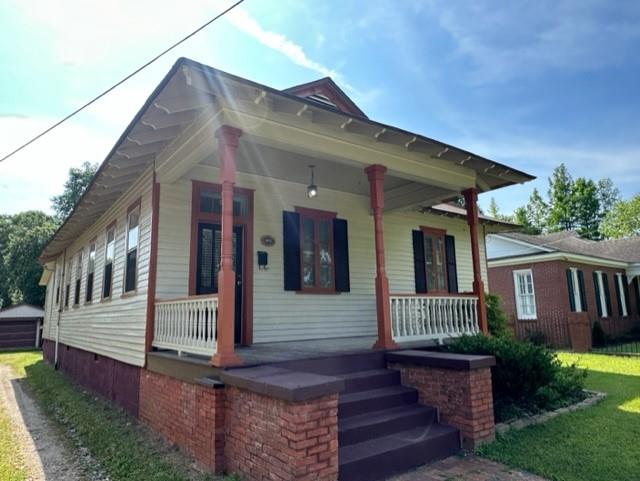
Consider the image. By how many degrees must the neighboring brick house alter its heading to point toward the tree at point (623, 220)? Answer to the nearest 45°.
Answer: approximately 135° to its left

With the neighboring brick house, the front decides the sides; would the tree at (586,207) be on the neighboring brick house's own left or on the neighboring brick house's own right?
on the neighboring brick house's own left

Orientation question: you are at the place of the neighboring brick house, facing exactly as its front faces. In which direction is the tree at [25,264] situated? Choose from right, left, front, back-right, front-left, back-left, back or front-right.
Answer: back-right

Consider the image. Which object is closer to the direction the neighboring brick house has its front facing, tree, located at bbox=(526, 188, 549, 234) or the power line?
the power line

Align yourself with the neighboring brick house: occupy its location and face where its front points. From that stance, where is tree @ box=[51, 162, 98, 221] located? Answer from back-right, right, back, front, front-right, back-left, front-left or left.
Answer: back-right

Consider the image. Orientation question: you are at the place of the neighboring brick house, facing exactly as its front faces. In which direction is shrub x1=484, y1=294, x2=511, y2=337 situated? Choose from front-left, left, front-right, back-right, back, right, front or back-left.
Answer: front-right

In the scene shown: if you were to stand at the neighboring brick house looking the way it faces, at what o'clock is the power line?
The power line is roughly at 2 o'clock from the neighboring brick house.
